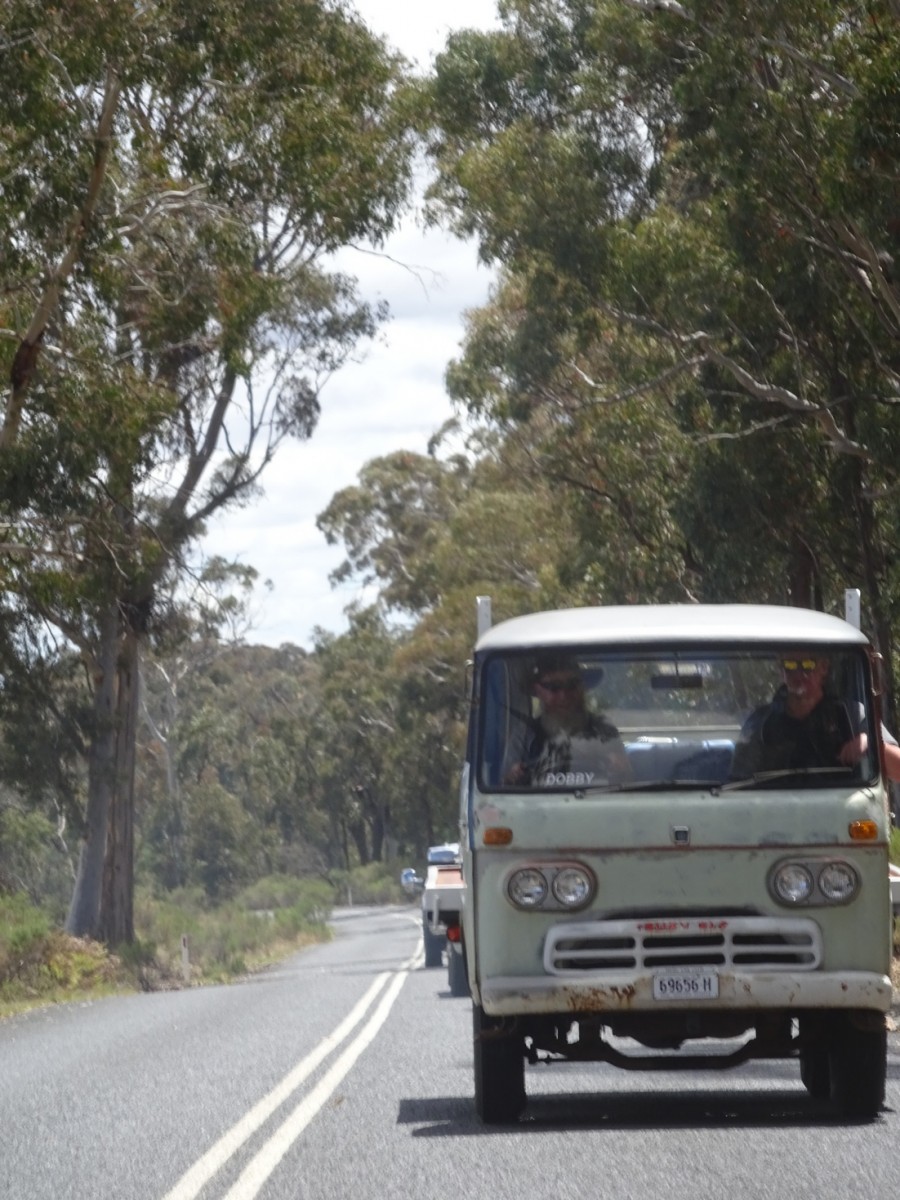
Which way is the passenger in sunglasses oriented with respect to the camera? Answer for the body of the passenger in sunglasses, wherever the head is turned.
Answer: toward the camera

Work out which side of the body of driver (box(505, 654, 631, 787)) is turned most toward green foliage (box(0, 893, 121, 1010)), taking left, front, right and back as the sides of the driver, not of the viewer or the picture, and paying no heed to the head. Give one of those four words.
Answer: back

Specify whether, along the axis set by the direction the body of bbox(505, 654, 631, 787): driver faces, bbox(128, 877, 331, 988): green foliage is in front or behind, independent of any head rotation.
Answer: behind

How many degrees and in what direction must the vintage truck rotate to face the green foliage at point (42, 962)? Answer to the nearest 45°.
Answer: approximately 135° to its right

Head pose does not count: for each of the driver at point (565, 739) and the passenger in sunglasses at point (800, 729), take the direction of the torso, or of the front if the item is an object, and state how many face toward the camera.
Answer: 2

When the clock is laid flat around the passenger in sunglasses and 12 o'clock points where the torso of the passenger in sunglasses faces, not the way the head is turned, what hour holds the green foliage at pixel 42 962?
The green foliage is roughly at 5 o'clock from the passenger in sunglasses.

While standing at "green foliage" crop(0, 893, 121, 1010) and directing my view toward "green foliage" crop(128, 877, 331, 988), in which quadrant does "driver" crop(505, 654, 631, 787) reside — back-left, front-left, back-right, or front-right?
back-right

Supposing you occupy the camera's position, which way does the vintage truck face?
facing the viewer
